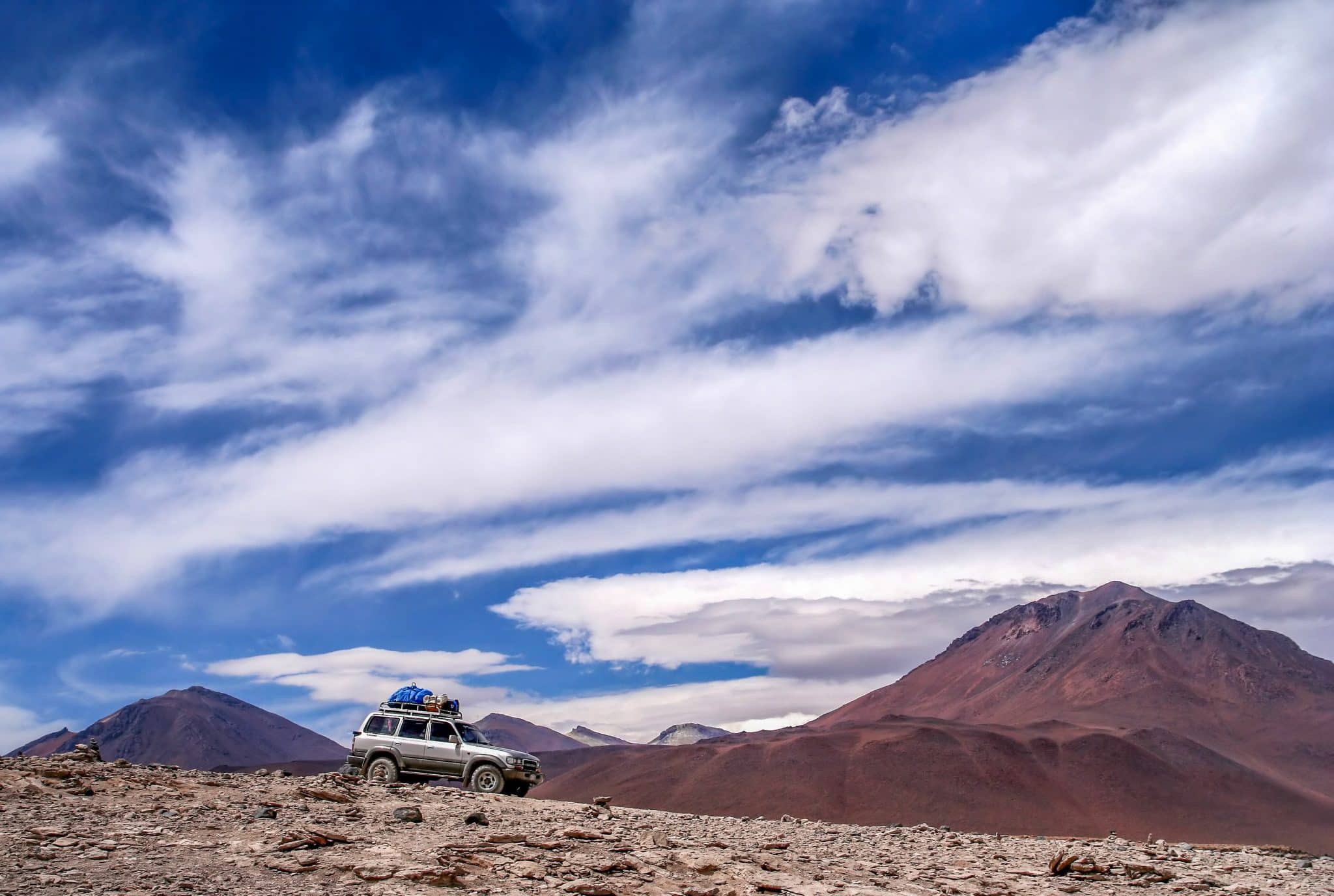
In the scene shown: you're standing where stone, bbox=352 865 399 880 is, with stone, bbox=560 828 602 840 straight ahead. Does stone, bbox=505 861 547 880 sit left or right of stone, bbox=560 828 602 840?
right

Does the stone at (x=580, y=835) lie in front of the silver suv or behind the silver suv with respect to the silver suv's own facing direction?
in front

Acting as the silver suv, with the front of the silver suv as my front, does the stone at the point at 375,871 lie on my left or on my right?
on my right

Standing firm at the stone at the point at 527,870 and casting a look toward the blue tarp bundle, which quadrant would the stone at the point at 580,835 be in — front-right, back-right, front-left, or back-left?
front-right

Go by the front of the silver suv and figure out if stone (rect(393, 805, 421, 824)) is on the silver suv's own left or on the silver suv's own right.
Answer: on the silver suv's own right

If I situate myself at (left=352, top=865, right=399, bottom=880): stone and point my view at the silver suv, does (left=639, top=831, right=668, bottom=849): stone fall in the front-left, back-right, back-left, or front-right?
front-right

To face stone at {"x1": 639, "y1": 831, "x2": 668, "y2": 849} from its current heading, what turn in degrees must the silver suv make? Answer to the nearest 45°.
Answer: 0° — it already faces it

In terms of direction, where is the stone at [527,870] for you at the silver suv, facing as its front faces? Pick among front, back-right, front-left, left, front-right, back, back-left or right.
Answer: front-right

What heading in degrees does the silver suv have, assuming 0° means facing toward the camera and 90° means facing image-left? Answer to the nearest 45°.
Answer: approximately 315°
